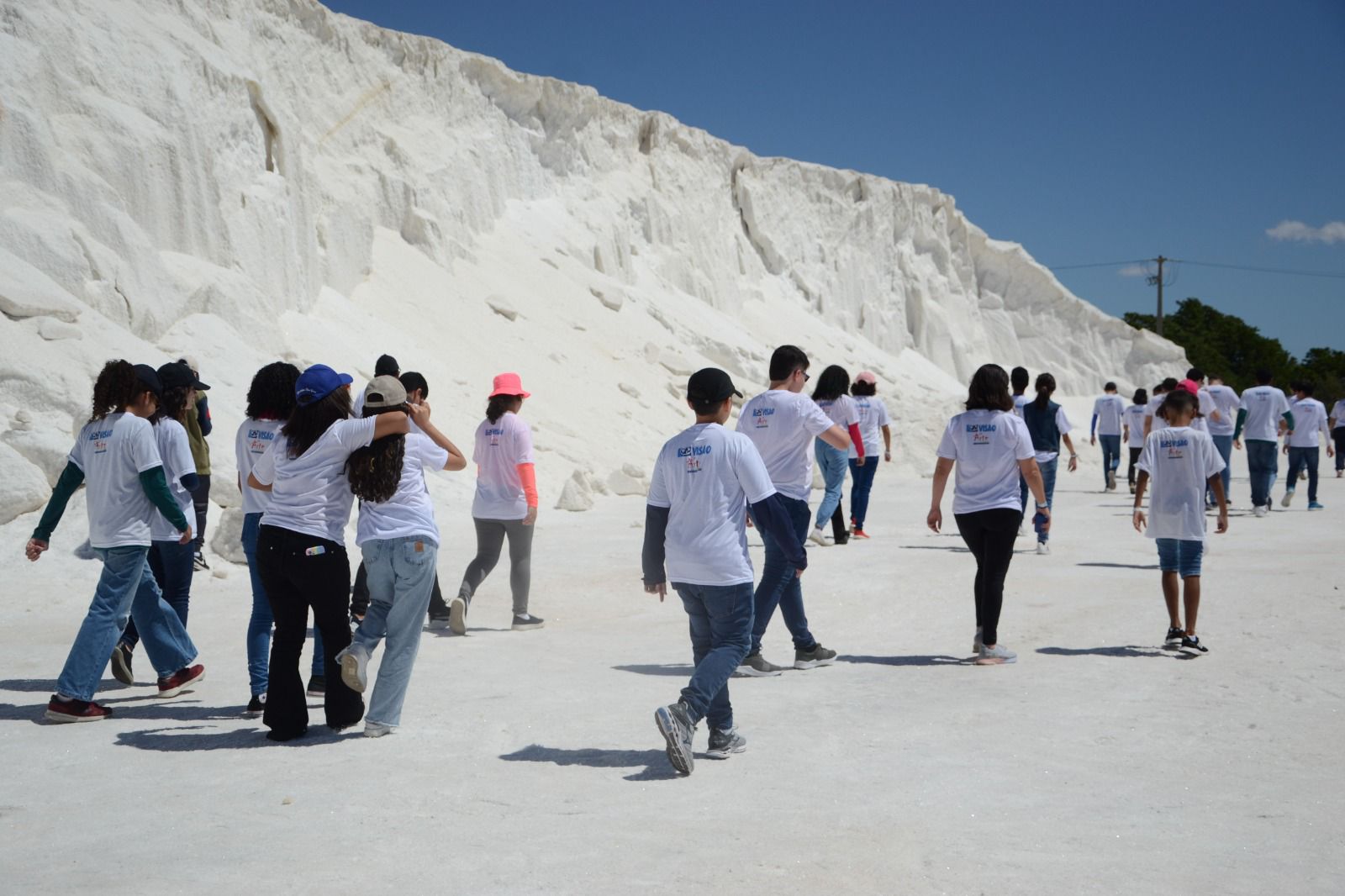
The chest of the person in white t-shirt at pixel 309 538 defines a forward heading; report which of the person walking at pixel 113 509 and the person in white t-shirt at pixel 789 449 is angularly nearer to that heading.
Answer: the person in white t-shirt

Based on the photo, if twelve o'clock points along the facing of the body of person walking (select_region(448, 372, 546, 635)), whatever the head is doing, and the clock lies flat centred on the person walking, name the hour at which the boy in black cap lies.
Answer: The boy in black cap is roughly at 4 o'clock from the person walking.

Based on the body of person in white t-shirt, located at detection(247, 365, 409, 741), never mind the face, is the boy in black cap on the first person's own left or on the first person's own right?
on the first person's own right

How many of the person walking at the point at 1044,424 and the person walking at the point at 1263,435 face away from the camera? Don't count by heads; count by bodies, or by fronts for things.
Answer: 2

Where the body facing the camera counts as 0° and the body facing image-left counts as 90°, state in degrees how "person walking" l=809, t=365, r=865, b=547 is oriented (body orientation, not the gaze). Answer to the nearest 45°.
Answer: approximately 225°

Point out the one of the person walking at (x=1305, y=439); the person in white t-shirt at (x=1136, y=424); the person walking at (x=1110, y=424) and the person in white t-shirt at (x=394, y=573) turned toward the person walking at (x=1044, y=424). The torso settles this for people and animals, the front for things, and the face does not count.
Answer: the person in white t-shirt at (x=394, y=573)

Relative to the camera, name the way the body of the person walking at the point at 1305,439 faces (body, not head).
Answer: away from the camera

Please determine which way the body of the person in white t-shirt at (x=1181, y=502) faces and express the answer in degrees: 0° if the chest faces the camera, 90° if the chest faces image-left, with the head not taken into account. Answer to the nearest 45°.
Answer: approximately 180°

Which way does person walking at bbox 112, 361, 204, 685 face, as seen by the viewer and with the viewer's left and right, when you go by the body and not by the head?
facing away from the viewer and to the right of the viewer

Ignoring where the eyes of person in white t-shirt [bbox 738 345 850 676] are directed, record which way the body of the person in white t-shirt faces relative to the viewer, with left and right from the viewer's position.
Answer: facing away from the viewer and to the right of the viewer

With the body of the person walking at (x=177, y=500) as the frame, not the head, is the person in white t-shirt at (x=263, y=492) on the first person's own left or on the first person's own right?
on the first person's own right

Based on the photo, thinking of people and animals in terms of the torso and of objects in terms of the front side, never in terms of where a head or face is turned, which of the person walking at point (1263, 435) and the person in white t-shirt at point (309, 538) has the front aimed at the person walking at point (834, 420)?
the person in white t-shirt

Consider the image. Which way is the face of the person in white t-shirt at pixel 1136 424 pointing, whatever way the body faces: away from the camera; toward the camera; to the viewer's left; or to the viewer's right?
away from the camera

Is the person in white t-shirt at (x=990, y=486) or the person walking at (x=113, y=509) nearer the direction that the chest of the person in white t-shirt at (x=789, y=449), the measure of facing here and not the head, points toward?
the person in white t-shirt
